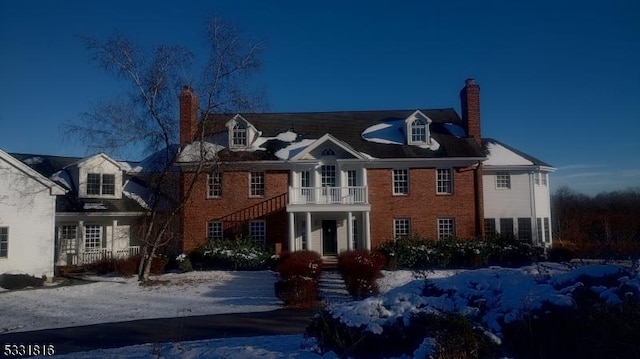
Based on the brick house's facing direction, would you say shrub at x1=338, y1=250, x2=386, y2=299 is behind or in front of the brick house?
in front

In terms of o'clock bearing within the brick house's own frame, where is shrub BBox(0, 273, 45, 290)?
The shrub is roughly at 2 o'clock from the brick house.

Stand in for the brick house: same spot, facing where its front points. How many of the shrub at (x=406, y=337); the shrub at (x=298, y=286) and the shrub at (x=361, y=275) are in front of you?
3

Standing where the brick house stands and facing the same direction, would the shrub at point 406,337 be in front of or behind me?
in front

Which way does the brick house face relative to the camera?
toward the camera

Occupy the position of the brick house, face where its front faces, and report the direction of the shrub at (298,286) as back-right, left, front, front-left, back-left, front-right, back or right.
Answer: front

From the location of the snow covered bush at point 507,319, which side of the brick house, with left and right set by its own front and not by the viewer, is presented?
front

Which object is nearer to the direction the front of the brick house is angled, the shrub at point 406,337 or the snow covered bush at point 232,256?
the shrub
